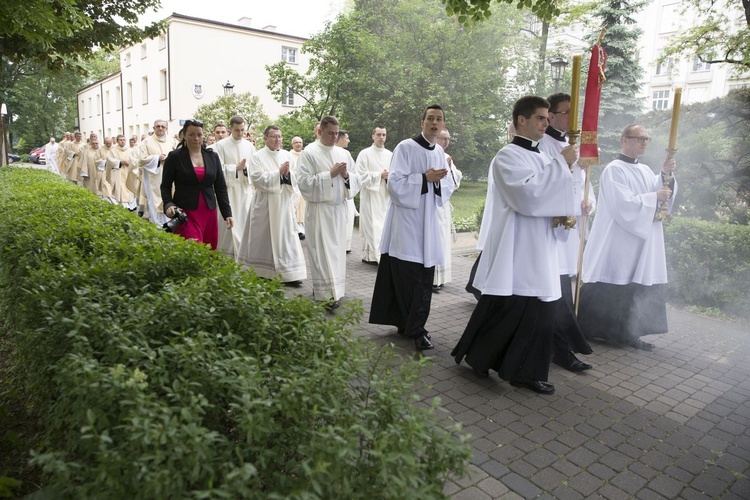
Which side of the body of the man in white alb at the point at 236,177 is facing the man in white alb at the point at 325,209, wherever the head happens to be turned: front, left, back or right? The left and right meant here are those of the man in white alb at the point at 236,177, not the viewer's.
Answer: front

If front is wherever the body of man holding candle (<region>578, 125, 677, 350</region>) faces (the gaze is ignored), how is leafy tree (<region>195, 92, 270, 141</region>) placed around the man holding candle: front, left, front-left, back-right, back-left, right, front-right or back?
back

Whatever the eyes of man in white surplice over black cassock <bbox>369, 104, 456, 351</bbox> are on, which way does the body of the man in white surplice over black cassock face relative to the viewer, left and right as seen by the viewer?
facing the viewer and to the right of the viewer

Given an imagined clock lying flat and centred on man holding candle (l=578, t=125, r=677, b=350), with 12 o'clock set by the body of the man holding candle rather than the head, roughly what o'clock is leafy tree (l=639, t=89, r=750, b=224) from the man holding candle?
The leafy tree is roughly at 8 o'clock from the man holding candle.

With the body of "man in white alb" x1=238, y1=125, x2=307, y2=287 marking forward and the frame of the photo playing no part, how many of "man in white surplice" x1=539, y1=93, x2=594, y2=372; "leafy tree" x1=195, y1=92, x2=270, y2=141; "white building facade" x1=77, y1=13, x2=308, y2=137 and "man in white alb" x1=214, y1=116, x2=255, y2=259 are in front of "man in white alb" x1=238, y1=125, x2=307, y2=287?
1

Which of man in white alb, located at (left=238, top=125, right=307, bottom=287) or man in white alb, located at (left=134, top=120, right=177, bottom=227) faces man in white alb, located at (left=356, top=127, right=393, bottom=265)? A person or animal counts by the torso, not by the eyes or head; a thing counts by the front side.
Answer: man in white alb, located at (left=134, top=120, right=177, bottom=227)

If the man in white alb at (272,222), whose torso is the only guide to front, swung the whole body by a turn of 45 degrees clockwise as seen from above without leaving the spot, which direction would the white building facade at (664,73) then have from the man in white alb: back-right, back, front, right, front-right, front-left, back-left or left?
back-left

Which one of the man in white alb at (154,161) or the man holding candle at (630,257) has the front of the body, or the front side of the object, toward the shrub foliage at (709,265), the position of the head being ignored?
the man in white alb

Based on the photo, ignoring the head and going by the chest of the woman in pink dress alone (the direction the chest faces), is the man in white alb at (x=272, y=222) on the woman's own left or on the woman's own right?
on the woman's own left
